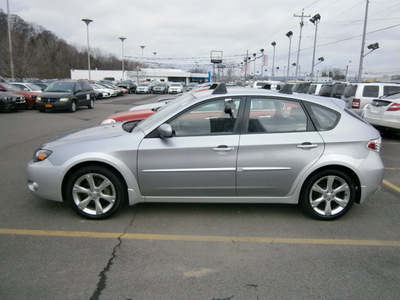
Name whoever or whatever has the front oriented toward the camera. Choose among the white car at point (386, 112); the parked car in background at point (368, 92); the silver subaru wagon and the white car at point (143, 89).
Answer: the white car at point (143, 89)

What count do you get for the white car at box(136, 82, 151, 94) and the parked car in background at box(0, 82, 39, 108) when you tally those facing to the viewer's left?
0

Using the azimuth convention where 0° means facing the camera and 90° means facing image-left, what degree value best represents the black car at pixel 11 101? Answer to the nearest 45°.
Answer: approximately 315°

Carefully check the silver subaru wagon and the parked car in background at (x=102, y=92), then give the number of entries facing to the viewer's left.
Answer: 1

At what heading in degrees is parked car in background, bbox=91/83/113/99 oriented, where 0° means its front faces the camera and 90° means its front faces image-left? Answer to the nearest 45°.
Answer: approximately 315°

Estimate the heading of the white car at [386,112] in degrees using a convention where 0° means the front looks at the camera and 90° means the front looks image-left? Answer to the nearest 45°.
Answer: approximately 225°

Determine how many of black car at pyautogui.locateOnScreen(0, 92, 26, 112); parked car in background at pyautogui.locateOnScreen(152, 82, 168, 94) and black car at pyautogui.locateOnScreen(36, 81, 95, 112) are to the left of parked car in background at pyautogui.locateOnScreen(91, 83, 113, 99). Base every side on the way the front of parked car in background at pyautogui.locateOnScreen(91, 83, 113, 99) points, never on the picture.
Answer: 1

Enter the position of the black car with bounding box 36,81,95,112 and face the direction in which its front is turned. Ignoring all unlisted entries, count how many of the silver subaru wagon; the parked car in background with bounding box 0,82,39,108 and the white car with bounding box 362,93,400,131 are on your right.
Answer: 1

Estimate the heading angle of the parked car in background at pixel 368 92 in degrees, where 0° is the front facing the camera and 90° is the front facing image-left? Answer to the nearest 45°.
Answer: approximately 225°

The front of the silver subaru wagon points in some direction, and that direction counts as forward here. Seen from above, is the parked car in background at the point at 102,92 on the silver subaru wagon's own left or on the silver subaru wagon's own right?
on the silver subaru wagon's own right

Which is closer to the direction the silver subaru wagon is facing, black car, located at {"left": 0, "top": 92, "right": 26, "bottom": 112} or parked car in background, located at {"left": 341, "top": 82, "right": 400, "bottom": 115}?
the black car
